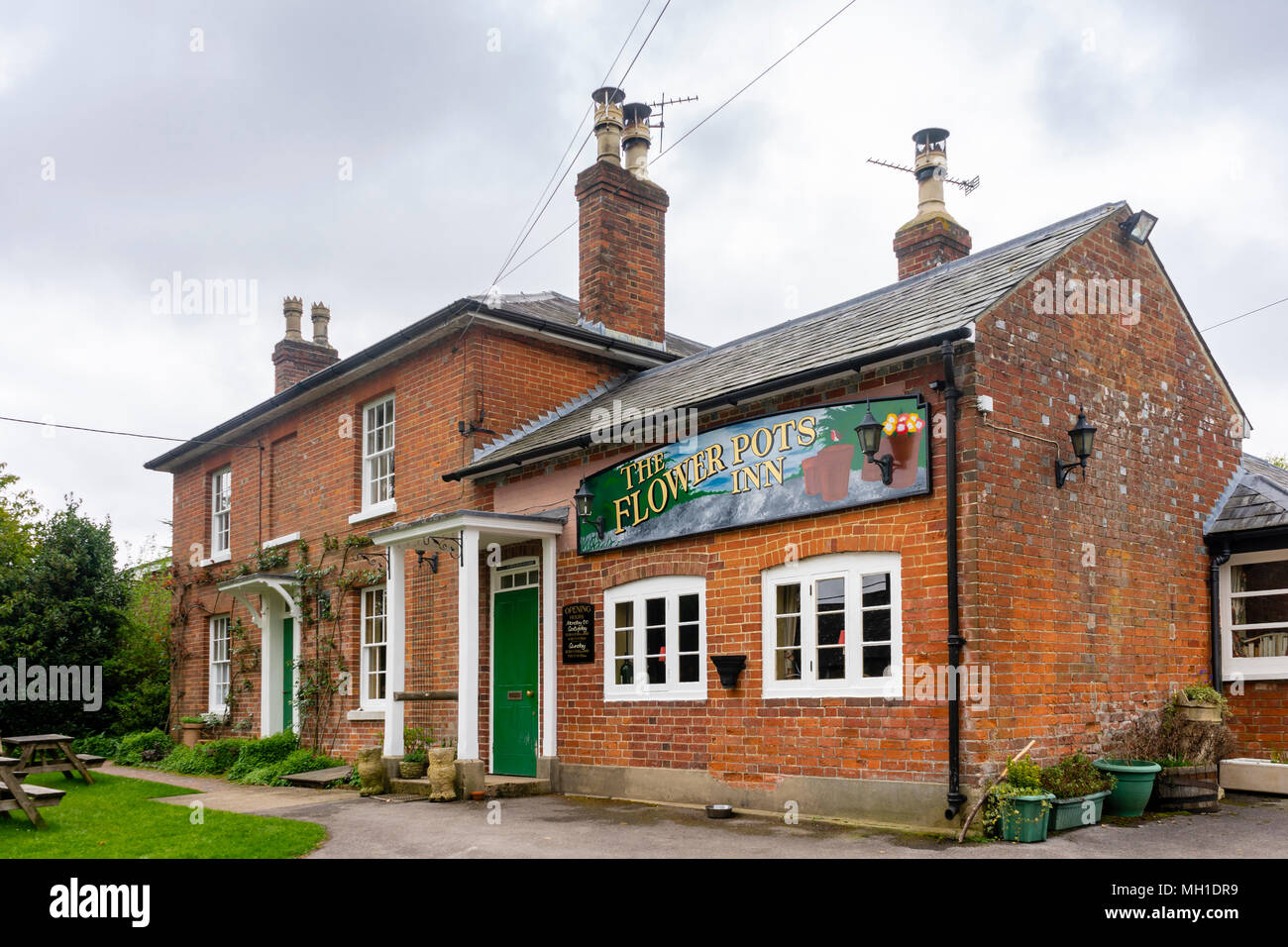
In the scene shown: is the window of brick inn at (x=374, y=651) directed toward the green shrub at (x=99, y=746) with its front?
no

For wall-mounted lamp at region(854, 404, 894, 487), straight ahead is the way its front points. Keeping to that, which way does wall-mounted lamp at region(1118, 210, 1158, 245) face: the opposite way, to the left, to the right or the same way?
to the left

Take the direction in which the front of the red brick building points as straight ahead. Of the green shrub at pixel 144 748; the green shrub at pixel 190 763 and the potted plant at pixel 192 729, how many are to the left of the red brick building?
0

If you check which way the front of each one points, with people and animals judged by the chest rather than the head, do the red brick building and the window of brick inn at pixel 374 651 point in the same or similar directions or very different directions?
same or similar directions

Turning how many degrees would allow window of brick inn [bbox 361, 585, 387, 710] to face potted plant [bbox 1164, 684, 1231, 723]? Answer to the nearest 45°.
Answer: approximately 90° to its left

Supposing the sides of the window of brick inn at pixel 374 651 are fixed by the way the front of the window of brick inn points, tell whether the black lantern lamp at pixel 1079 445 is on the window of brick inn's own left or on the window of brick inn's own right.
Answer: on the window of brick inn's own left

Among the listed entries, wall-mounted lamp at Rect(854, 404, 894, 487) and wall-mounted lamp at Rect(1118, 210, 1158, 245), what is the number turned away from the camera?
0

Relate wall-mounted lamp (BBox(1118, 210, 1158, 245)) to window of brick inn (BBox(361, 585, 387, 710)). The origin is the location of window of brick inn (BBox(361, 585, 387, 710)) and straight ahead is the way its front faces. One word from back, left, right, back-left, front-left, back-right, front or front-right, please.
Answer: left

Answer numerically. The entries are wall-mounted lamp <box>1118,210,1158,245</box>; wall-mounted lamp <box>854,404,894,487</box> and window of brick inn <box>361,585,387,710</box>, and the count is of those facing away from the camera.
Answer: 0

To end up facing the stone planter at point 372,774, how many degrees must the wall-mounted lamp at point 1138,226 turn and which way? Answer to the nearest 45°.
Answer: approximately 135° to its right

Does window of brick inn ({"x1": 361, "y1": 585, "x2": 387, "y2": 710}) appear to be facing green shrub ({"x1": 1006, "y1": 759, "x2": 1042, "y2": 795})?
no

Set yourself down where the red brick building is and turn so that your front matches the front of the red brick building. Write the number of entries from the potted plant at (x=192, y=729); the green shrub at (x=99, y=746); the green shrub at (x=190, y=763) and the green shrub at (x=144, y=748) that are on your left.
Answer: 0

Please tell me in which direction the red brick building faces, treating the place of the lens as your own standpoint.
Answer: facing the viewer and to the left of the viewer

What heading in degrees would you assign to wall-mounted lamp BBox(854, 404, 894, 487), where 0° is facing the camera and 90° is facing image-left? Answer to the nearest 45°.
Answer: approximately 45°
